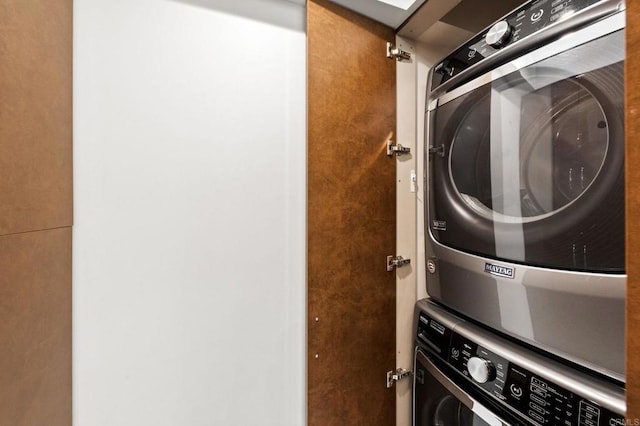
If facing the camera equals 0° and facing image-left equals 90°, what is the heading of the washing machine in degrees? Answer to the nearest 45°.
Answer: approximately 45°

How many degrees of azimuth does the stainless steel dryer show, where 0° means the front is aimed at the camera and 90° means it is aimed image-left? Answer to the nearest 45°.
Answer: approximately 45°
